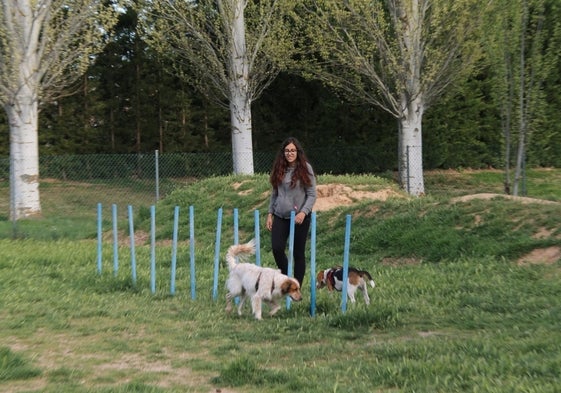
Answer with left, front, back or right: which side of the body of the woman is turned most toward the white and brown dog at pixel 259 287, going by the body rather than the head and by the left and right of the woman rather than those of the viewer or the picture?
front

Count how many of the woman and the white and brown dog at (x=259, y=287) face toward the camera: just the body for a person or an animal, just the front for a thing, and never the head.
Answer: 1

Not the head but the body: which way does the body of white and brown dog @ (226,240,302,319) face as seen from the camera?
to the viewer's right

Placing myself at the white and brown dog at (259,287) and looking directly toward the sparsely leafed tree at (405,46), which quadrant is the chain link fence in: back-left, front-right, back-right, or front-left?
front-left

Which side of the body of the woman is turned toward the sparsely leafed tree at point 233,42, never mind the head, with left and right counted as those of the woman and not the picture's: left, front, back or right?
back

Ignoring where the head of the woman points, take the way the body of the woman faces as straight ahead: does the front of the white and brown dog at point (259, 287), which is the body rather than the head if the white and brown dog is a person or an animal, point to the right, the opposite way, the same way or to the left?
to the left

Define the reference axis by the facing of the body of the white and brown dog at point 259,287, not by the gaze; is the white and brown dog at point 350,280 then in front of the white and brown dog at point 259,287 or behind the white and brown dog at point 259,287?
in front

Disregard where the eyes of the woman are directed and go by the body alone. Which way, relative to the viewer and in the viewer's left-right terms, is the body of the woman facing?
facing the viewer

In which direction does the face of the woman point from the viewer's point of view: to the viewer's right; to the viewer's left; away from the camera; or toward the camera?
toward the camera
